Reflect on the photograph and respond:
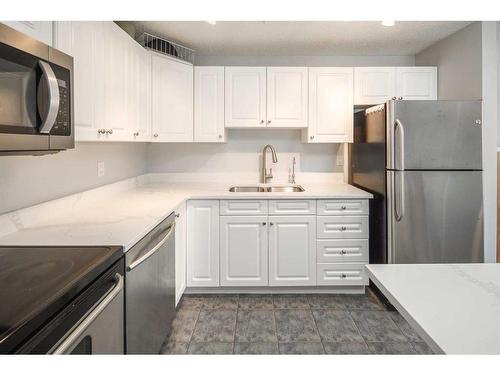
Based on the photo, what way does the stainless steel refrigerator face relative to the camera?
toward the camera

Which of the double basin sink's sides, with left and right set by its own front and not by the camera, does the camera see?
front

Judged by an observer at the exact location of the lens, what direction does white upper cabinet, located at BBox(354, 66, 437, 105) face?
facing the viewer

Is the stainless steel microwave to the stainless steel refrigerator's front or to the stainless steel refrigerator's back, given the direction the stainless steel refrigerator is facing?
to the front

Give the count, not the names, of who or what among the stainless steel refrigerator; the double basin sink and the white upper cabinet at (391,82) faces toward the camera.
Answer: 3

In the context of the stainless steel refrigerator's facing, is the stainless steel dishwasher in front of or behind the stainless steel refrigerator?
in front

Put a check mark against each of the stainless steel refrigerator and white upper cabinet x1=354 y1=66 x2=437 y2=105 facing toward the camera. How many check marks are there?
2
